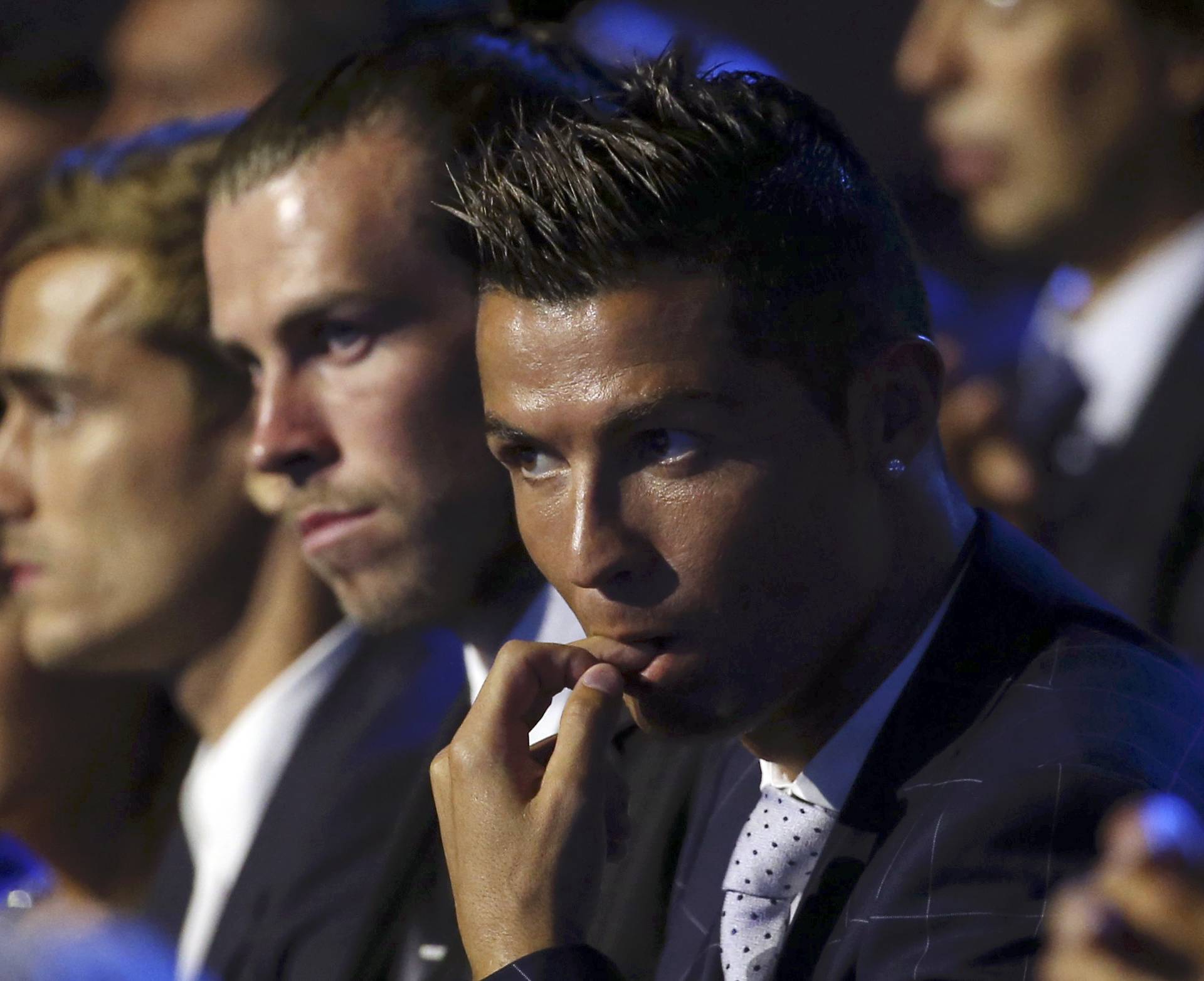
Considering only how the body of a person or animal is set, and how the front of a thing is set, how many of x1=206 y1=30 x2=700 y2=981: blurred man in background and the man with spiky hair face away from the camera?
0

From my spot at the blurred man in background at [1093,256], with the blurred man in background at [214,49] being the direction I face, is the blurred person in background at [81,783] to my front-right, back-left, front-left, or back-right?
front-left

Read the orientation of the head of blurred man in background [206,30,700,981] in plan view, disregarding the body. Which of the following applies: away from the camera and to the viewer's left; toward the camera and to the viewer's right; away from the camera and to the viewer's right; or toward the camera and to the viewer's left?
toward the camera and to the viewer's left

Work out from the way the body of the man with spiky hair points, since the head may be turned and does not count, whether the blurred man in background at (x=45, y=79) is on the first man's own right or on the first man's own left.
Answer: on the first man's own right

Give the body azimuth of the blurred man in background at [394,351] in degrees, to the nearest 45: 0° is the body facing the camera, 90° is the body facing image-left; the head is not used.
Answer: approximately 45°

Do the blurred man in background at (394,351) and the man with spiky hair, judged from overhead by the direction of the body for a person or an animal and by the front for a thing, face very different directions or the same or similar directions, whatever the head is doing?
same or similar directions

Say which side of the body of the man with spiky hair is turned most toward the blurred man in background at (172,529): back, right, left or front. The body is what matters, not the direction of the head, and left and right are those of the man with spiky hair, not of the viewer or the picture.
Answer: right

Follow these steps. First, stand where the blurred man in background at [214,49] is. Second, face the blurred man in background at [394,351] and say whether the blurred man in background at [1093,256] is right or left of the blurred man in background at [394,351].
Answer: left

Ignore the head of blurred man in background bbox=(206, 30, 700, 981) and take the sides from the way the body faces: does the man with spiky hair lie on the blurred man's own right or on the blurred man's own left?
on the blurred man's own left
